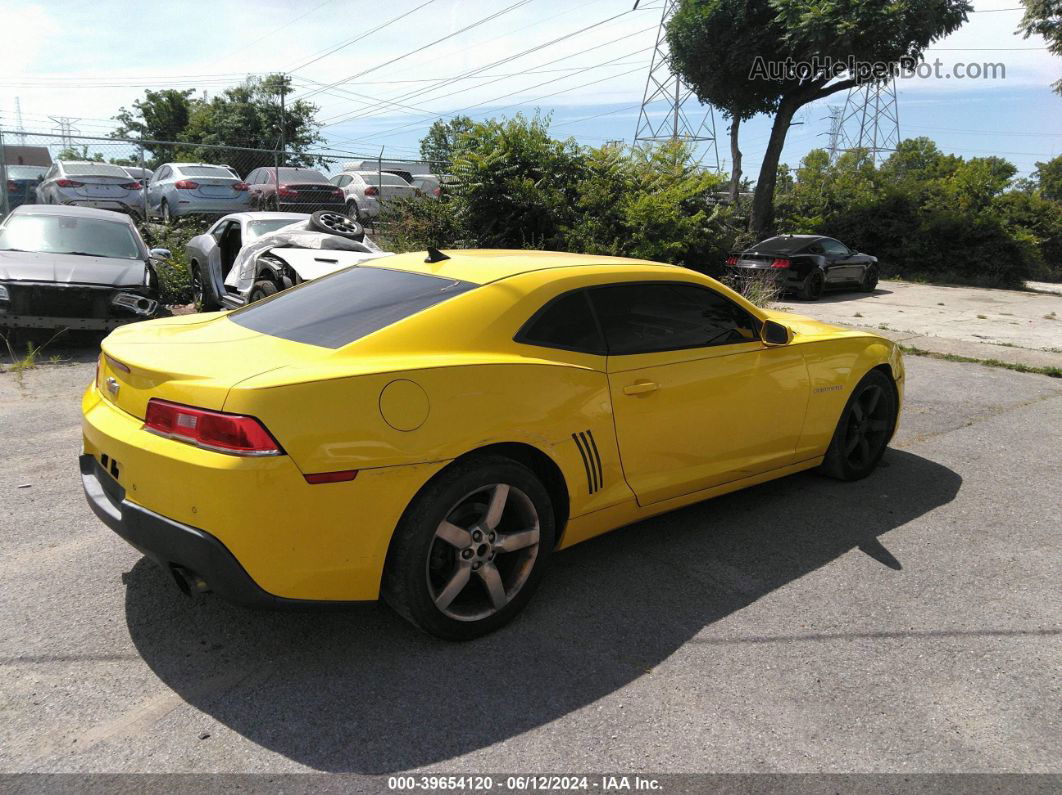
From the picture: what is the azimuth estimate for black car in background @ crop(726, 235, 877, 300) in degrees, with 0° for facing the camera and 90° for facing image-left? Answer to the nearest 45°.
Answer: approximately 225°

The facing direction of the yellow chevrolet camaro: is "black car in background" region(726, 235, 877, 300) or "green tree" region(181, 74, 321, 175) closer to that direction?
the black car in background

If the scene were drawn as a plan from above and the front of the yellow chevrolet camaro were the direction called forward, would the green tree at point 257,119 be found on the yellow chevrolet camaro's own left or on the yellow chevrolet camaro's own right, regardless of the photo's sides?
on the yellow chevrolet camaro's own left

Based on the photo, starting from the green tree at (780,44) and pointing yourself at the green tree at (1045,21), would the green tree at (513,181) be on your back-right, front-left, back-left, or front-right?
back-right

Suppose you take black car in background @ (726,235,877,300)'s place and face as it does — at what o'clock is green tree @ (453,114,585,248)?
The green tree is roughly at 6 o'clock from the black car in background.

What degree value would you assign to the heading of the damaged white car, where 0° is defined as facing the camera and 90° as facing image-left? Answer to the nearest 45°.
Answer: approximately 315°

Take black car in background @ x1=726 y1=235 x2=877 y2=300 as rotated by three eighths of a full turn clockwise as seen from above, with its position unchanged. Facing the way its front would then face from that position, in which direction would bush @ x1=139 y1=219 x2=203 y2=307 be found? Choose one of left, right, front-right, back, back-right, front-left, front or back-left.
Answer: front-right

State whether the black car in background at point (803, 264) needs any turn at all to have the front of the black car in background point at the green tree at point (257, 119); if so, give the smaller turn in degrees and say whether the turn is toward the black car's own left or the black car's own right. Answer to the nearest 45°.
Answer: approximately 90° to the black car's own left

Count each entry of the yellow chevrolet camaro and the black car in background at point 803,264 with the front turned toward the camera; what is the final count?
0

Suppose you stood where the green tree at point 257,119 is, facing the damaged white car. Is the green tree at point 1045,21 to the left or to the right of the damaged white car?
left

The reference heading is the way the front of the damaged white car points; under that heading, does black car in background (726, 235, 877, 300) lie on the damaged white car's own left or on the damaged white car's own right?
on the damaged white car's own left

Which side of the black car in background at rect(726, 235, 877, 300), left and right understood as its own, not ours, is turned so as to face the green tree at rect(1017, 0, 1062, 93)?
front

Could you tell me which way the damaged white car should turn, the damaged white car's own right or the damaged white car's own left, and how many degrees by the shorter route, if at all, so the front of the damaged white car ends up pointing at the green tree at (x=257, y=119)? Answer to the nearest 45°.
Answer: approximately 135° to the damaged white car's own left

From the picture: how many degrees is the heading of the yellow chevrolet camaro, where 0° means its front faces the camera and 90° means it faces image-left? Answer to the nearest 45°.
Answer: approximately 225°

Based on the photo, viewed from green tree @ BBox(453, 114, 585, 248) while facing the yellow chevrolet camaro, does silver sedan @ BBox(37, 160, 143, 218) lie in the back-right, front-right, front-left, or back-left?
back-right
